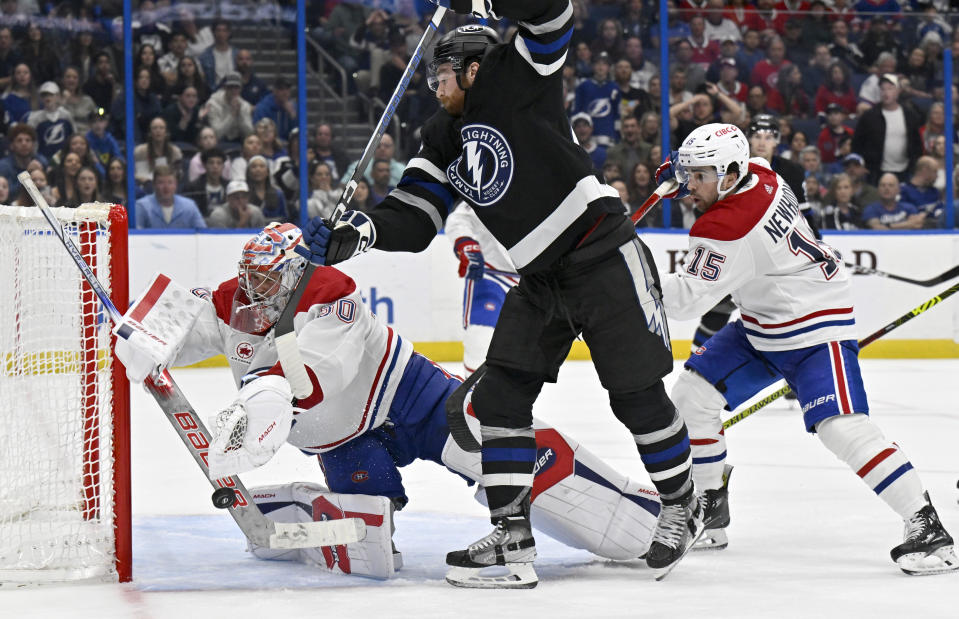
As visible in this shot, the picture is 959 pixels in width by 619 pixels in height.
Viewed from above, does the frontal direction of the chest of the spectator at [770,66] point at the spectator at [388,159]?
no

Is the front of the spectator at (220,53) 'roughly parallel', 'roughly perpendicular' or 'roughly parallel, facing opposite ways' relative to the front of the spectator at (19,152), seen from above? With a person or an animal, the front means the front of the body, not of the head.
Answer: roughly parallel

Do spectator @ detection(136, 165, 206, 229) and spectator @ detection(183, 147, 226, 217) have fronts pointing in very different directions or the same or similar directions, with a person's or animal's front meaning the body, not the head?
same or similar directions

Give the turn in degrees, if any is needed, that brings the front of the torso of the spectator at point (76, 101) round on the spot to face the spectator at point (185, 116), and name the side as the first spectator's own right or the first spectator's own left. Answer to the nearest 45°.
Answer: approximately 90° to the first spectator's own left

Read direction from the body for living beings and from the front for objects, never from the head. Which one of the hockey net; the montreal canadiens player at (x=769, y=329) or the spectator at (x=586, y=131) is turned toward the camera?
the spectator

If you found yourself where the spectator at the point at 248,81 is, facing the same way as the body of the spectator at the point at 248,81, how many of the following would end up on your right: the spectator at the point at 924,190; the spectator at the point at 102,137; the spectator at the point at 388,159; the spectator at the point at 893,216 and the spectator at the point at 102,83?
2

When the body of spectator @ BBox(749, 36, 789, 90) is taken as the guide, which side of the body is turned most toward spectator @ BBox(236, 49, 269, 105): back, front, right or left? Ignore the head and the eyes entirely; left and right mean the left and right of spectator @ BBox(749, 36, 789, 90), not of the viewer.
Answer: right

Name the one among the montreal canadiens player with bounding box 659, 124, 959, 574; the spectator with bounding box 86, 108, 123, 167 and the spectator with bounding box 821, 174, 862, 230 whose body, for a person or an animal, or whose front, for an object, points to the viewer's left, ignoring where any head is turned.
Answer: the montreal canadiens player

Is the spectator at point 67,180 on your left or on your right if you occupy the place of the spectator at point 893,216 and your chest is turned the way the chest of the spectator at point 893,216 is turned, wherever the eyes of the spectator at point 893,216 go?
on your right

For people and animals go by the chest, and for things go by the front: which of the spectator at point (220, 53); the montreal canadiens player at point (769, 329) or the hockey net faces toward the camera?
the spectator

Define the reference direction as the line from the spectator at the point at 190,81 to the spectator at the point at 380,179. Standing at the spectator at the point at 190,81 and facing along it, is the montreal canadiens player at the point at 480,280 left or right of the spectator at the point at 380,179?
right

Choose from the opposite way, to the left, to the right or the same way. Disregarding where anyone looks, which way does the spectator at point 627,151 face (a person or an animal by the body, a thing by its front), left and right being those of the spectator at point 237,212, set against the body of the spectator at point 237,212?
the same way

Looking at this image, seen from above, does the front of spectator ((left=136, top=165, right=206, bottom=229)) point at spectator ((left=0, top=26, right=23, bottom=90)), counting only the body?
no

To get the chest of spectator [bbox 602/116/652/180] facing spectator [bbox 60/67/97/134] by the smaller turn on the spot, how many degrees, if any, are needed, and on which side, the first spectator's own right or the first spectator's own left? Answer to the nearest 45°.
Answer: approximately 90° to the first spectator's own right

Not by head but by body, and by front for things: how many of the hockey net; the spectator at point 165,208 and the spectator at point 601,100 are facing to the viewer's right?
1

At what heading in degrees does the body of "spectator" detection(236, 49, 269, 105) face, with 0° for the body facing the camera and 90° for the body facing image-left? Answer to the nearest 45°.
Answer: approximately 0°

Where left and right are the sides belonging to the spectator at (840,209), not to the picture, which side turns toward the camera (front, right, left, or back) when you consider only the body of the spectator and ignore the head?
front

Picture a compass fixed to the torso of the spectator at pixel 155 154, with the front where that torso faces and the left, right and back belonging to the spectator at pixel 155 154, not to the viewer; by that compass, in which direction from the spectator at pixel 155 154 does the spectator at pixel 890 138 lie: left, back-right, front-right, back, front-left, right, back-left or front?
left

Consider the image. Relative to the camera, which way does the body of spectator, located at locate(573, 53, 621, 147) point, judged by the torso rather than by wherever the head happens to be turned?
toward the camera
